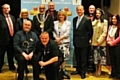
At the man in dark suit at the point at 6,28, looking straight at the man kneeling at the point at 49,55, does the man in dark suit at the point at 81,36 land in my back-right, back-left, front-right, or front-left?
front-left

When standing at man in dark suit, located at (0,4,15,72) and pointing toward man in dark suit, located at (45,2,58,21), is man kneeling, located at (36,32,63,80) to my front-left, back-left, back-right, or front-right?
front-right

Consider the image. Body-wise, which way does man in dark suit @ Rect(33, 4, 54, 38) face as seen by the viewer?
toward the camera

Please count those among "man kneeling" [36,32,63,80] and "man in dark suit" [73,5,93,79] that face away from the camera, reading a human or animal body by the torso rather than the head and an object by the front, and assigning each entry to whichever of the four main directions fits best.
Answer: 0

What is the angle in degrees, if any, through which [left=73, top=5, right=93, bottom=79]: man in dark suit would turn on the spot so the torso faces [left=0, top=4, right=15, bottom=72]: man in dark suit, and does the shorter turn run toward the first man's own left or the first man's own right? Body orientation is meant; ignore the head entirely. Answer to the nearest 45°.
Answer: approximately 45° to the first man's own right

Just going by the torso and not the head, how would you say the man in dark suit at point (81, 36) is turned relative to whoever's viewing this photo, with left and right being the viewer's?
facing the viewer and to the left of the viewer

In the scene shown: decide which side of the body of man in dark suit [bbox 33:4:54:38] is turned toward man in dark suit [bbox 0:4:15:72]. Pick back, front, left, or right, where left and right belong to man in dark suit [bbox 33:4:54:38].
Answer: right

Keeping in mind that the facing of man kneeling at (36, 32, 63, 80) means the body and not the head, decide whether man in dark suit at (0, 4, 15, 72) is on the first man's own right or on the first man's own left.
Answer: on the first man's own right

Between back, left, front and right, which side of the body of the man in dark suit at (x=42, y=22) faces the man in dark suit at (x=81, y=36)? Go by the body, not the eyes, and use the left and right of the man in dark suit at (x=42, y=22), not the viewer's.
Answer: left

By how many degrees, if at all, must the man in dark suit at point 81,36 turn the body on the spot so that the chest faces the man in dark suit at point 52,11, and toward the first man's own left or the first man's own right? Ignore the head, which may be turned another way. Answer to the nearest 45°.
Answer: approximately 45° to the first man's own right
